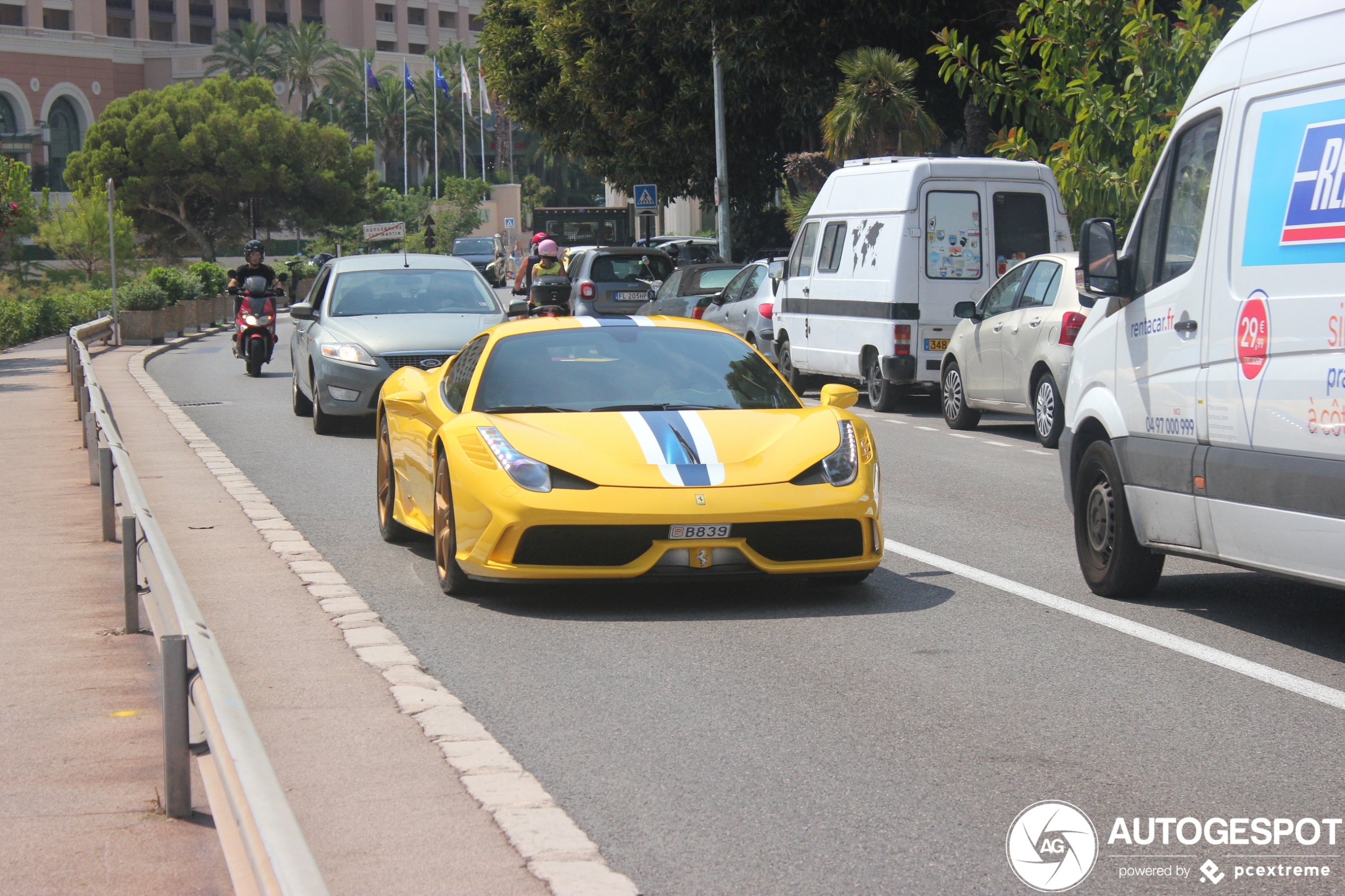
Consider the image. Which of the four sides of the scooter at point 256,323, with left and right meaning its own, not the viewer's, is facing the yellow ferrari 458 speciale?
front

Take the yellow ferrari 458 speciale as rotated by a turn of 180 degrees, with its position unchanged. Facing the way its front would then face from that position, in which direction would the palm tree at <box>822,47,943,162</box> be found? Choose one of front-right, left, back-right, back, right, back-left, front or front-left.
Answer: front-right

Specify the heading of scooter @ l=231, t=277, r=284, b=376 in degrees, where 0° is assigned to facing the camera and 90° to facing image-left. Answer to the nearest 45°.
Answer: approximately 0°

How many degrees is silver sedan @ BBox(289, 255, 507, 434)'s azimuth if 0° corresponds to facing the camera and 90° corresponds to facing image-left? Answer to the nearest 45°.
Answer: approximately 0°

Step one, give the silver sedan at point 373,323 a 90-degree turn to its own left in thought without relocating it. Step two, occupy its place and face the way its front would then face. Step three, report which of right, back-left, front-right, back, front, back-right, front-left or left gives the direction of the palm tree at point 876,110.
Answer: front-left

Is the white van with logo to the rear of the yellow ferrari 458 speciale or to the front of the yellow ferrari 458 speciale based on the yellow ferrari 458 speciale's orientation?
to the front

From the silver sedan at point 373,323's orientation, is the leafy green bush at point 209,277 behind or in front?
behind

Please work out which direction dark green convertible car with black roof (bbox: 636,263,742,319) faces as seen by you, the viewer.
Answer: facing away from the viewer and to the left of the viewer

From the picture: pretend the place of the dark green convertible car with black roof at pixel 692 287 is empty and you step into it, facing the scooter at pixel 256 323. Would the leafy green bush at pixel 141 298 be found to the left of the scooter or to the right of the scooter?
right

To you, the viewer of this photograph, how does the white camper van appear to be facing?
facing away from the viewer and to the left of the viewer

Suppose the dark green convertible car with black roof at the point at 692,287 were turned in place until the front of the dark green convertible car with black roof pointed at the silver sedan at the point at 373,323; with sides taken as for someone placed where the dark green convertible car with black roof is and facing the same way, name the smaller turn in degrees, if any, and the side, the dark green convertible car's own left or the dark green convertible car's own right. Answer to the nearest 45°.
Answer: approximately 135° to the dark green convertible car's own left

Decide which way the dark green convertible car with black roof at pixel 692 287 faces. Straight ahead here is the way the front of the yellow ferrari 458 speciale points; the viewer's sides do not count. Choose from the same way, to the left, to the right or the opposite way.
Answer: the opposite way

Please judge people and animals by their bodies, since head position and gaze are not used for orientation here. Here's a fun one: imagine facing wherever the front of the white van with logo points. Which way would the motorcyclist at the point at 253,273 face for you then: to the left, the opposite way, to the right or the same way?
the opposite way

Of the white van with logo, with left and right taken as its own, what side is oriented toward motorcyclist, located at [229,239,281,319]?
front
